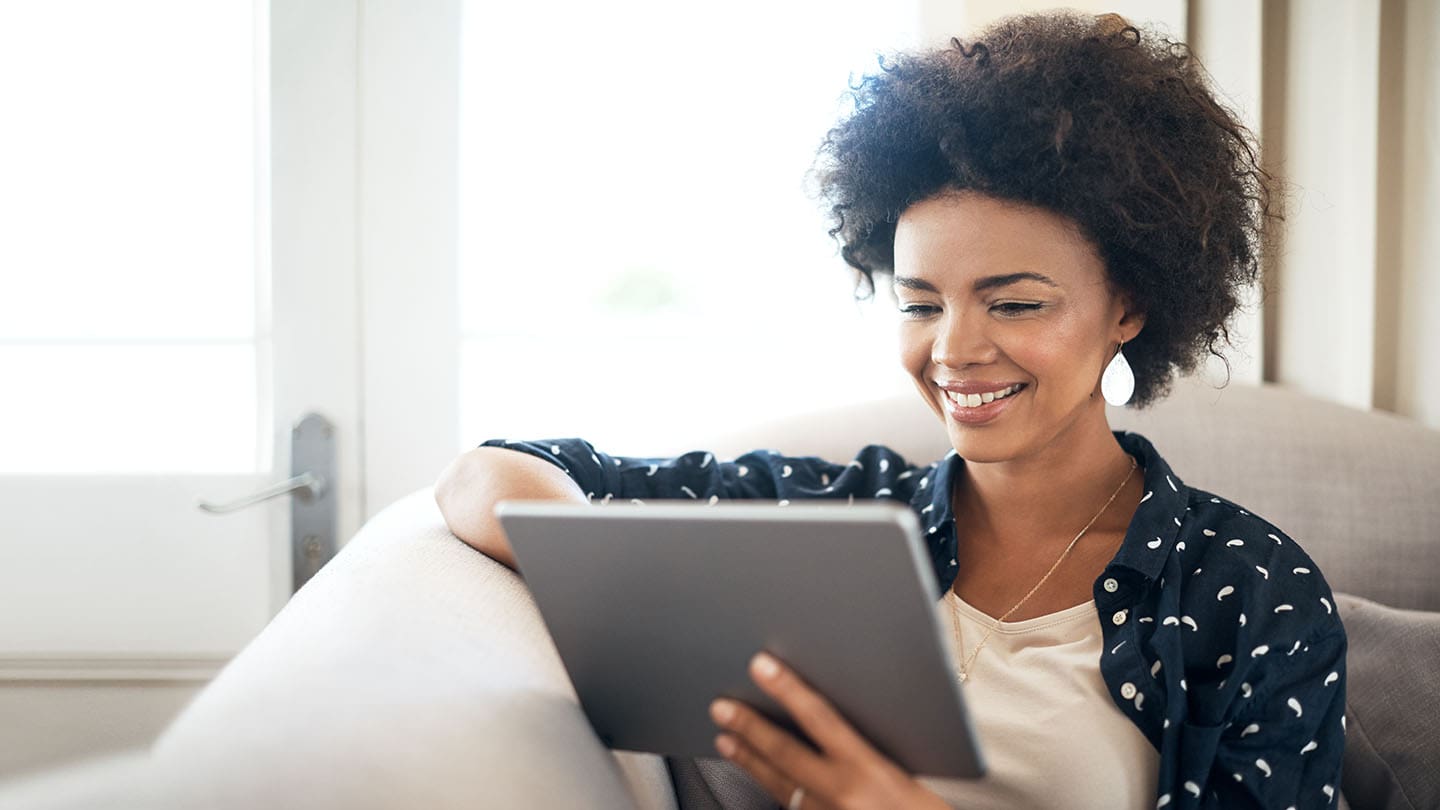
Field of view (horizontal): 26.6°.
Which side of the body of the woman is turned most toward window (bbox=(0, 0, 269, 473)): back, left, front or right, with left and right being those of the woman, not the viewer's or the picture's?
right

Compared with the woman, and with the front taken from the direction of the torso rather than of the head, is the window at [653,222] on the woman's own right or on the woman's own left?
on the woman's own right

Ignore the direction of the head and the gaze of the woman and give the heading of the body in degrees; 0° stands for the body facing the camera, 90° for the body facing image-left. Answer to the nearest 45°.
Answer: approximately 45°
